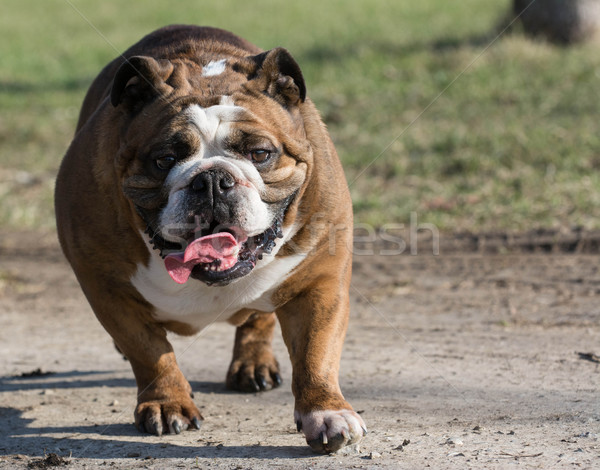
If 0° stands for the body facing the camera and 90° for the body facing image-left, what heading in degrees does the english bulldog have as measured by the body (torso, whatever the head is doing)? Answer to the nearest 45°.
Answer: approximately 0°

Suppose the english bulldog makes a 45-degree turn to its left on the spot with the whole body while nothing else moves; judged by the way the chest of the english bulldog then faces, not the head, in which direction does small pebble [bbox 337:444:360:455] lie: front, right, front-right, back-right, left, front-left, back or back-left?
front

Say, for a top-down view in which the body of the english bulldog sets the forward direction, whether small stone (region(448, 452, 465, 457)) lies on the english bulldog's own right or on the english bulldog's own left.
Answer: on the english bulldog's own left

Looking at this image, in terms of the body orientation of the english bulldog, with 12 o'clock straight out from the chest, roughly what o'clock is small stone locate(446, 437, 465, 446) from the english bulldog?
The small stone is roughly at 10 o'clock from the english bulldog.
